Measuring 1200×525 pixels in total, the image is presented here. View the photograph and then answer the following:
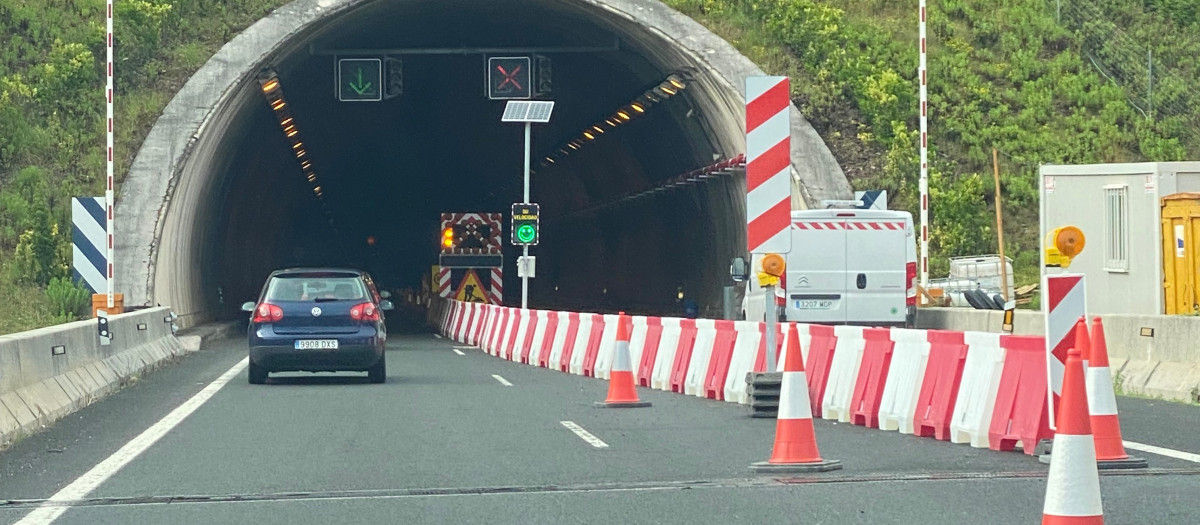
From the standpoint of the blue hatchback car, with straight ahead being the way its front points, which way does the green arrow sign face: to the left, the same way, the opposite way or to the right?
the opposite way

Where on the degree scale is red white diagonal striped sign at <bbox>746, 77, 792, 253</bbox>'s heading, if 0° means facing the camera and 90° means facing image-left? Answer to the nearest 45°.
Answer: approximately 0°

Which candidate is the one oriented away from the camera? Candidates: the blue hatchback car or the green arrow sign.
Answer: the blue hatchback car

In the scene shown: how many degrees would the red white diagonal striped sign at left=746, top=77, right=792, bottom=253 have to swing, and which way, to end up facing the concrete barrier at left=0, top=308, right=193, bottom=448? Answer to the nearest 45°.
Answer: approximately 90° to its right

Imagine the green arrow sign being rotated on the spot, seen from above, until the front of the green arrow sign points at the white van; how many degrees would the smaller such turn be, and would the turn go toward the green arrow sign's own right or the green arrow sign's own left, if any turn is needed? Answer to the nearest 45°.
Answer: approximately 45° to the green arrow sign's own left

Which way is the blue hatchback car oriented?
away from the camera

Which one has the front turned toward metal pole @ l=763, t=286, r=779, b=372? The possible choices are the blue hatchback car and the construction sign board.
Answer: the construction sign board

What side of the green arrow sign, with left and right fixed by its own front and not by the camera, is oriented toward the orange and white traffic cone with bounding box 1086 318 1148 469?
front

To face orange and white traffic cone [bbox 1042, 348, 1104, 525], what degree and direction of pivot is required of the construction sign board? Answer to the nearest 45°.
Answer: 0° — it already faces it

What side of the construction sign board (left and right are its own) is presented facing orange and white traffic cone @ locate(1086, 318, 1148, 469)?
front

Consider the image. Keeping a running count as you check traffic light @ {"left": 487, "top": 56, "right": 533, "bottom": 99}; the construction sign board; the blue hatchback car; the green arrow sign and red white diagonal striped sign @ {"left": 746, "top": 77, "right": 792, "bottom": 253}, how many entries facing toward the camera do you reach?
4
